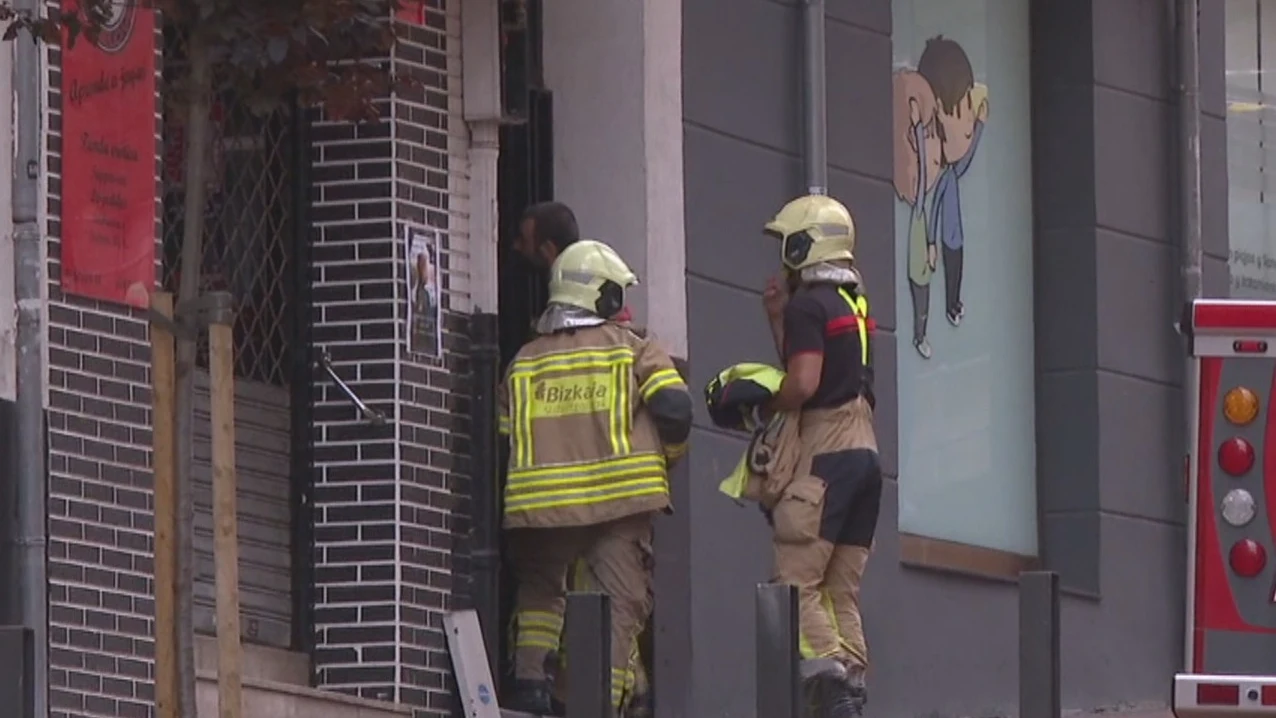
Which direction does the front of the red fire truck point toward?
away from the camera

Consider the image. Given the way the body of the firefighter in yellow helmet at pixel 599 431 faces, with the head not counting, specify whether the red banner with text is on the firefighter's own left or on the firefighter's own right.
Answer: on the firefighter's own left

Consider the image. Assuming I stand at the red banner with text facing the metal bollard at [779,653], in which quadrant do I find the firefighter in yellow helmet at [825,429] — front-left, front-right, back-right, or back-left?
front-left

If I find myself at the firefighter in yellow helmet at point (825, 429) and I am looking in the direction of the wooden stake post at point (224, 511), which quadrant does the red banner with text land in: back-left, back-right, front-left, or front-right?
front-right

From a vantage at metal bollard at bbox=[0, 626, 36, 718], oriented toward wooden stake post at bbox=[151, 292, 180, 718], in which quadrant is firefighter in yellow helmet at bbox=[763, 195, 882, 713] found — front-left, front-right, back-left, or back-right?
front-right

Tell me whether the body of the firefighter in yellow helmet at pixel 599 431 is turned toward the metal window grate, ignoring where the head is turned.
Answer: no

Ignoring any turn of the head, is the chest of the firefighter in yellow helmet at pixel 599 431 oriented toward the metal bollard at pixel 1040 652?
no

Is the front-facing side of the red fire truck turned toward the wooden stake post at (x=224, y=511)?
no

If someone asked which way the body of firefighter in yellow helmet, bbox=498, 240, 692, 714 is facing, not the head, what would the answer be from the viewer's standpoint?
away from the camera

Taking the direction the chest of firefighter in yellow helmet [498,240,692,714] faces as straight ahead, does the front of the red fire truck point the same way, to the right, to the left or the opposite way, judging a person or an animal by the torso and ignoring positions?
the same way

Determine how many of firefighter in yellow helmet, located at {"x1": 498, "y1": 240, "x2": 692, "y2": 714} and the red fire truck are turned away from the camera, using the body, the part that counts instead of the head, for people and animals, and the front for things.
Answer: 2

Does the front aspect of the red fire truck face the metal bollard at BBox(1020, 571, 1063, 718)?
no

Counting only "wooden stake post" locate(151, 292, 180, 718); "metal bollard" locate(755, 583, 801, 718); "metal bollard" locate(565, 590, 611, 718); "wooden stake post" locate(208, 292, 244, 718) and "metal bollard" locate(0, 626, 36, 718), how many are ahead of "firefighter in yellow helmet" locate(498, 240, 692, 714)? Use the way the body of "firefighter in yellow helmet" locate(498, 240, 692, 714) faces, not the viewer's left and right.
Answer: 0

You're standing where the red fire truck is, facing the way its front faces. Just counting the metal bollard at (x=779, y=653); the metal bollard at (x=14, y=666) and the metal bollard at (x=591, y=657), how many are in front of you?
0
